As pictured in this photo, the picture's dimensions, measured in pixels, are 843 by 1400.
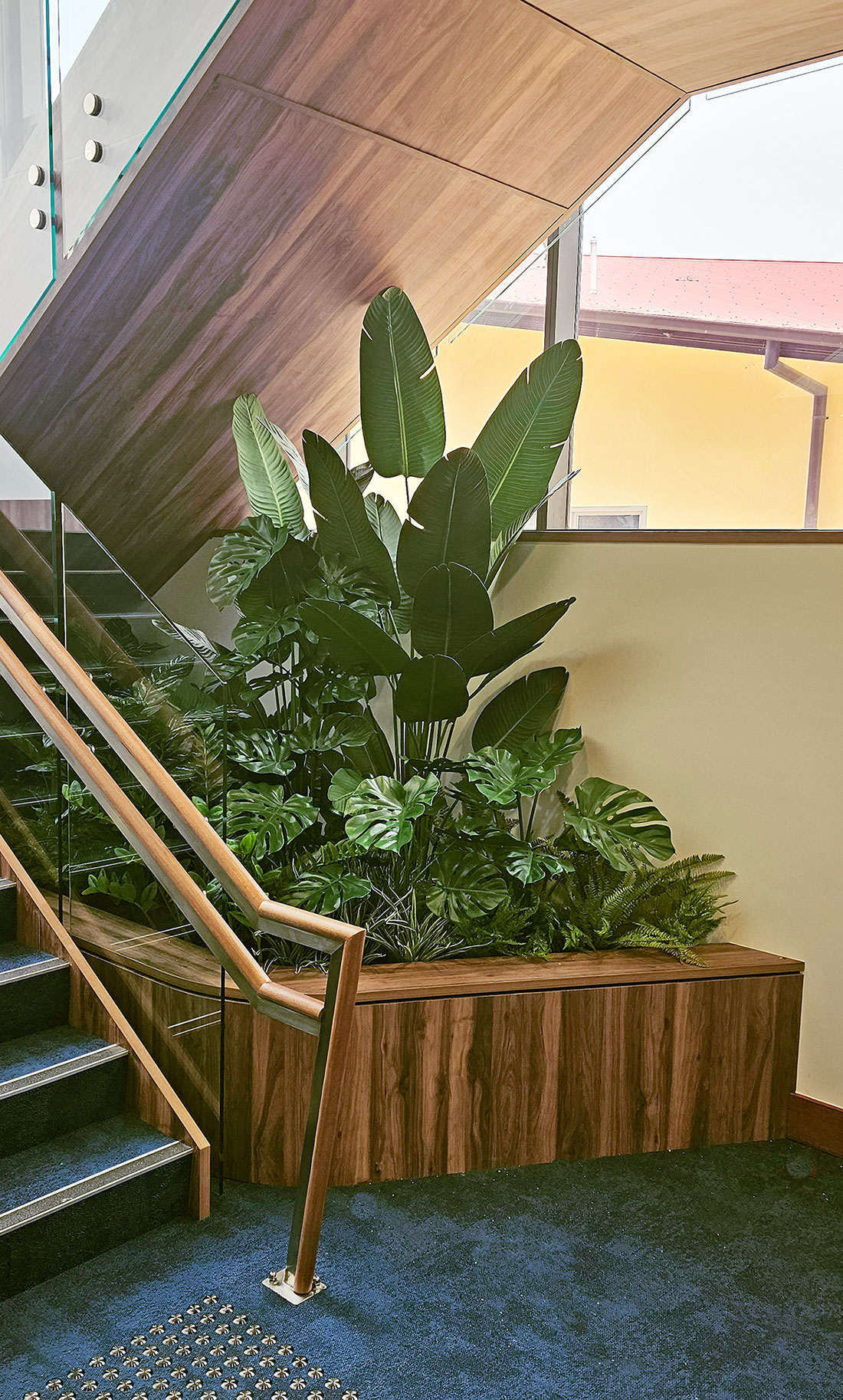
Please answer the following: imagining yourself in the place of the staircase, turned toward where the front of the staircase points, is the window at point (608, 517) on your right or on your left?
on your left

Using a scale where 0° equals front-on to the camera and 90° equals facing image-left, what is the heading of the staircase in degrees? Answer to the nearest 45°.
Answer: approximately 315°
